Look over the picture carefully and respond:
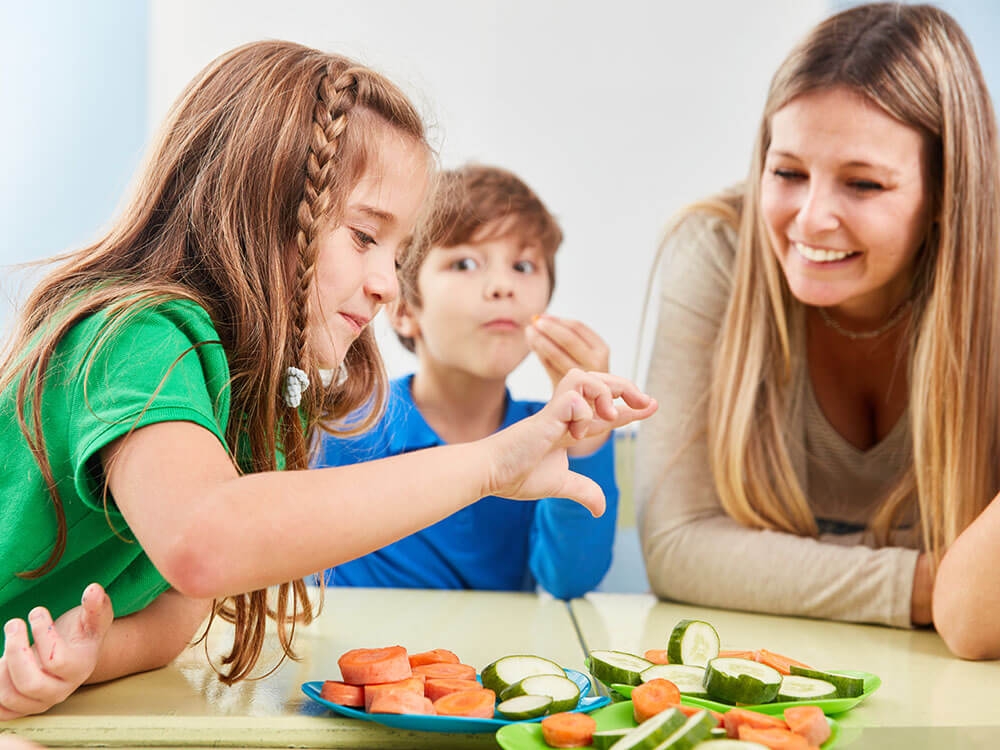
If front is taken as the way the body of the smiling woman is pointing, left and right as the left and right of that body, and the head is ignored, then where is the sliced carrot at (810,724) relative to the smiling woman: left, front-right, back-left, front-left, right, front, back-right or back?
front

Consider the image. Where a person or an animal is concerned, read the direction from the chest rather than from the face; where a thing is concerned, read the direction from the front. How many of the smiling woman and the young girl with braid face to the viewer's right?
1

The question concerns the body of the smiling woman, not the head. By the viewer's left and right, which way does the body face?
facing the viewer

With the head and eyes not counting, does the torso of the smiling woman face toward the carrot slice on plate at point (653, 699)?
yes

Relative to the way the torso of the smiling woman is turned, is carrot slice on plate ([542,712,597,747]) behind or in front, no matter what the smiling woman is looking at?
in front

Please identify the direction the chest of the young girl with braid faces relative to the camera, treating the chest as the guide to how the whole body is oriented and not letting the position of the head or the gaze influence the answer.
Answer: to the viewer's right

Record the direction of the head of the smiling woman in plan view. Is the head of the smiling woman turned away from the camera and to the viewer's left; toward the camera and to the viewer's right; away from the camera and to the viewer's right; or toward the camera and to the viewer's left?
toward the camera and to the viewer's left

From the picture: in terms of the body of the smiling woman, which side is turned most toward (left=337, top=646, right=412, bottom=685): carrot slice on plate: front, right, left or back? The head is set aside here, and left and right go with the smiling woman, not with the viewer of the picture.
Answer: front

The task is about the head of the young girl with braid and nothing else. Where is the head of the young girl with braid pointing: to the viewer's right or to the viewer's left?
to the viewer's right

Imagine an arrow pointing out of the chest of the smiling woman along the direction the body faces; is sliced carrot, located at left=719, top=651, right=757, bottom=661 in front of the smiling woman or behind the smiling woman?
in front
